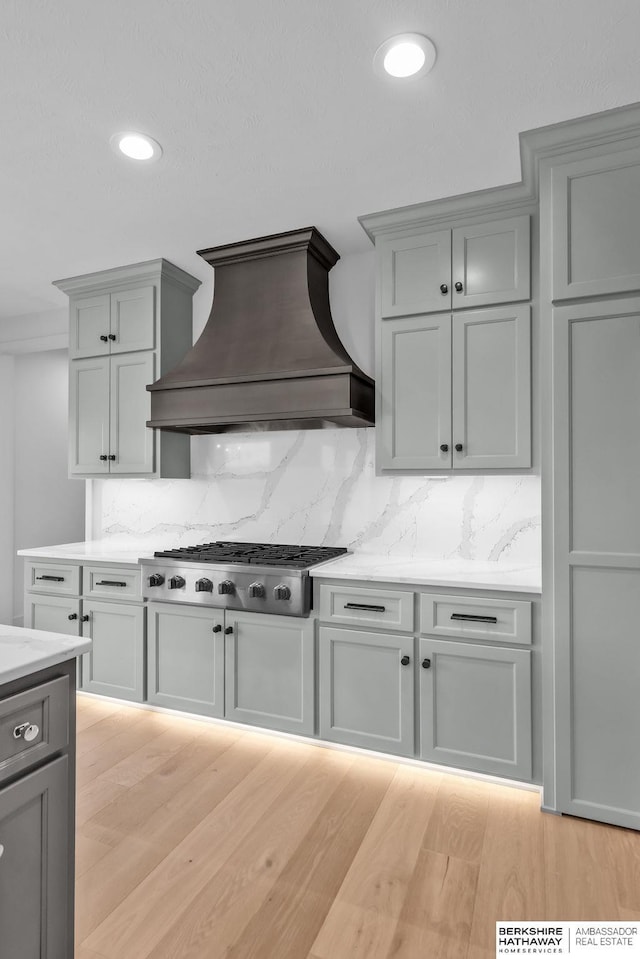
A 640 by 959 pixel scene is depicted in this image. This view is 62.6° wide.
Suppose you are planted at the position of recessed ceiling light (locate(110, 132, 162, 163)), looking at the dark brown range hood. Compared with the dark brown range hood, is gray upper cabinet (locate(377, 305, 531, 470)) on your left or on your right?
right

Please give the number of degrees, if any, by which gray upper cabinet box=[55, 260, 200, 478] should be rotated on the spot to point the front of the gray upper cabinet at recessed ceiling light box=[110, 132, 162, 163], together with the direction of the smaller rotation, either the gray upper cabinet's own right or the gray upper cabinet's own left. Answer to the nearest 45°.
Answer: approximately 45° to the gray upper cabinet's own left

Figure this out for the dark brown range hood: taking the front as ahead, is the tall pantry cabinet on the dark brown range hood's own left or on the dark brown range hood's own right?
on the dark brown range hood's own left

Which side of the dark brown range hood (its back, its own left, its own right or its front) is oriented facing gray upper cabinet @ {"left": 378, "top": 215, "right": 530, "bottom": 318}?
left

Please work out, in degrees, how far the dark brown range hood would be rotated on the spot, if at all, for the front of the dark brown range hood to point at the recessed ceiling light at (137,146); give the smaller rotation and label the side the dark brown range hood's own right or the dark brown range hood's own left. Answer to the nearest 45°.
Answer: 0° — it already faces it

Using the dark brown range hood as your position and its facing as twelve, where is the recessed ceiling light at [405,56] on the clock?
The recessed ceiling light is roughly at 10 o'clock from the dark brown range hood.

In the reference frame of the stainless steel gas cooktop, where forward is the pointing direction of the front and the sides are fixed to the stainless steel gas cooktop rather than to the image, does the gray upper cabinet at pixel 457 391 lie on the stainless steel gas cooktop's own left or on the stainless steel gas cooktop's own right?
on the stainless steel gas cooktop's own left

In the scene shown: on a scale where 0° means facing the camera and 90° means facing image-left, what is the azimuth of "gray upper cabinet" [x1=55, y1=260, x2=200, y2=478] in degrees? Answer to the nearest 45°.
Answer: approximately 45°
